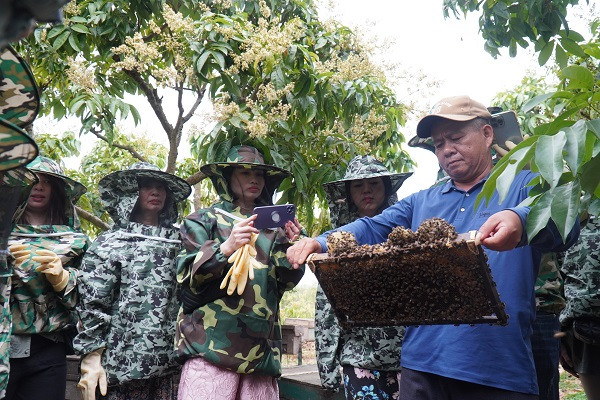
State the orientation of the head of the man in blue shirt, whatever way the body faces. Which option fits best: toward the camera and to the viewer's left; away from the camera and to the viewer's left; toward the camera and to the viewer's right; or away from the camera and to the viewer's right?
toward the camera and to the viewer's left

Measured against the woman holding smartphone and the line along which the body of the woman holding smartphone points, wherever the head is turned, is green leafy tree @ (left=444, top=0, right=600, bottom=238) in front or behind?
in front

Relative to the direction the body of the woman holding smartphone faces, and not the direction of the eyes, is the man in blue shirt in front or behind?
in front

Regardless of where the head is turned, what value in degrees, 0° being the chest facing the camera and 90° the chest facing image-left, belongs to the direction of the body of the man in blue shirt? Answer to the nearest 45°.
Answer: approximately 45°

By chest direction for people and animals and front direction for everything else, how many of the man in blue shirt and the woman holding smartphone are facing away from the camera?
0

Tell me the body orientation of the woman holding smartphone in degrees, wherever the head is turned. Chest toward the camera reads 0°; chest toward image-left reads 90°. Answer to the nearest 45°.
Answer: approximately 315°
